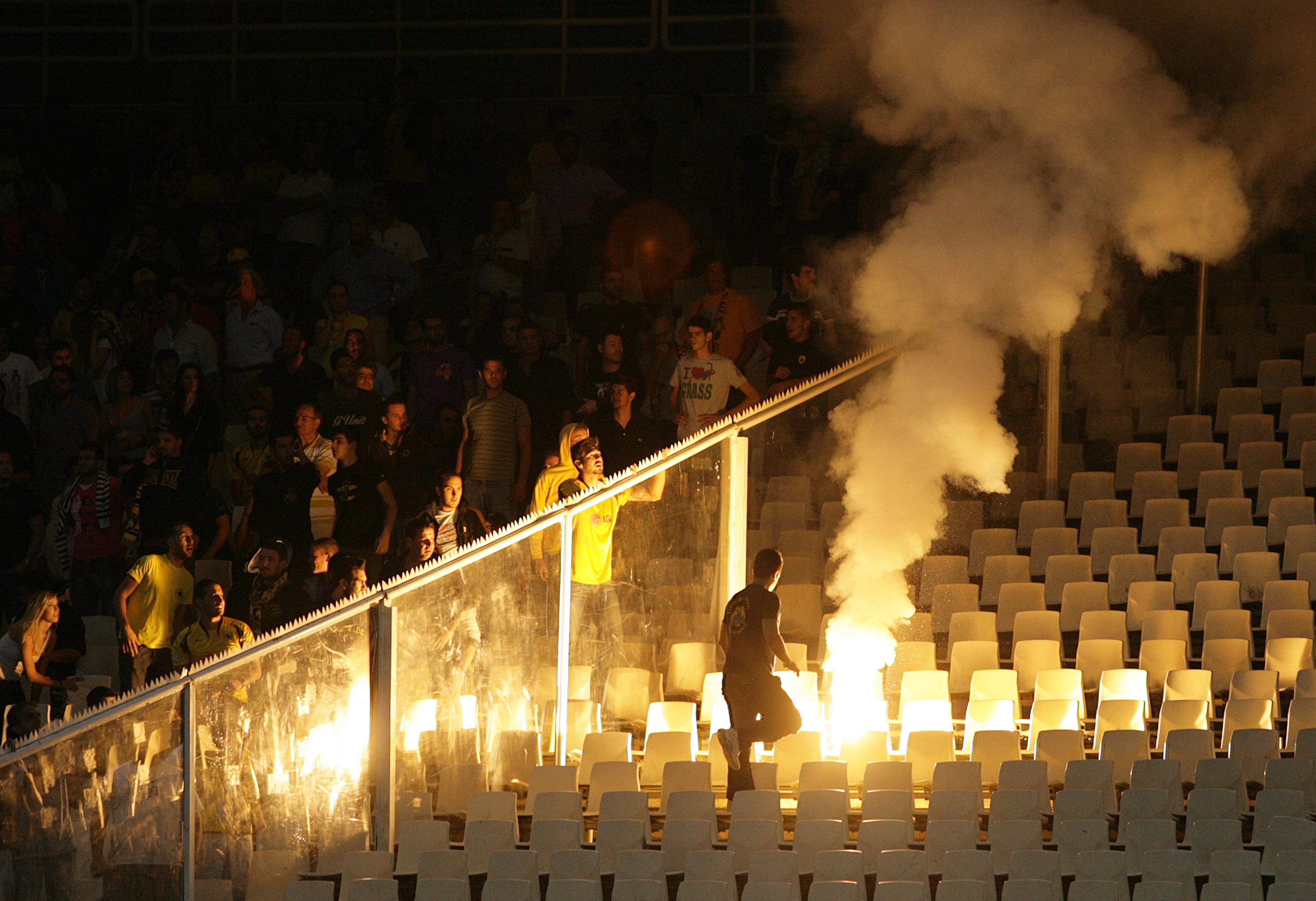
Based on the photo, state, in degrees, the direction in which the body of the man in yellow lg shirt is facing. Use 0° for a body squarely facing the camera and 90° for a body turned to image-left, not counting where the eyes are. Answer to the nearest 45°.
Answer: approximately 315°

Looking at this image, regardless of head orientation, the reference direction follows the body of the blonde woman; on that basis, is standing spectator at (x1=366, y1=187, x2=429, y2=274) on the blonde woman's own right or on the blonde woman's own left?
on the blonde woman's own left

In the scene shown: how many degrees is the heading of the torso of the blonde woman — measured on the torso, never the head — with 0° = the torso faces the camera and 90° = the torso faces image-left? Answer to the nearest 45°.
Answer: approximately 270°

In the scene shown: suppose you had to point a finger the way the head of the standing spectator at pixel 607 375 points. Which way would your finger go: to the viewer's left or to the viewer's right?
to the viewer's right

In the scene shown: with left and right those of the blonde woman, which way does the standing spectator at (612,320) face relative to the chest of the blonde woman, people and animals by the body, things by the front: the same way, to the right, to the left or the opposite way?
to the right

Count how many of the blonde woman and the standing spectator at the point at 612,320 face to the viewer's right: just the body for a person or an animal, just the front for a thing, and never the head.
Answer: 1

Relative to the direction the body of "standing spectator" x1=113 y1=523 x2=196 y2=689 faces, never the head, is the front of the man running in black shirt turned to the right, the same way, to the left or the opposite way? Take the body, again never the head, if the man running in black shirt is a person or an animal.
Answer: to the left

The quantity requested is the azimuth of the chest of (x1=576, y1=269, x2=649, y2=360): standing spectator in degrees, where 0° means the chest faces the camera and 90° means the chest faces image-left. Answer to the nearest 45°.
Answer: approximately 0°
